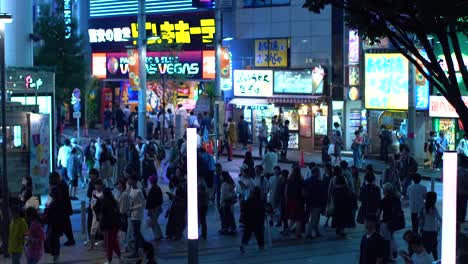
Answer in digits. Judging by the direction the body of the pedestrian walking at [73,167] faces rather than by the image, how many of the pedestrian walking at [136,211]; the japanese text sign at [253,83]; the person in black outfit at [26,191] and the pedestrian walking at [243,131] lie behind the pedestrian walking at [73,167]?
2

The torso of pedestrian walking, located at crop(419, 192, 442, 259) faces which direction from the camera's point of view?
away from the camera

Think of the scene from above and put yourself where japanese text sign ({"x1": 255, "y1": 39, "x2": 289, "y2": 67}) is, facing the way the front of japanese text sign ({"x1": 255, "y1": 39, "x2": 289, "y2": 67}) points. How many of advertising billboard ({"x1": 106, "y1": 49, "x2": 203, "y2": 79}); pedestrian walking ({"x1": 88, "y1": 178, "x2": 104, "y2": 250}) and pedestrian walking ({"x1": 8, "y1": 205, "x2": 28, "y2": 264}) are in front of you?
2

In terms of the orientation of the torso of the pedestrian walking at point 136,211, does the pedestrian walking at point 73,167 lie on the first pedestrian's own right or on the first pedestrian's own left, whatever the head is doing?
on the first pedestrian's own right

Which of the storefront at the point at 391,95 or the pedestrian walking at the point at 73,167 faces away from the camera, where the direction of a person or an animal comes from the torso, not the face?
the pedestrian walking
